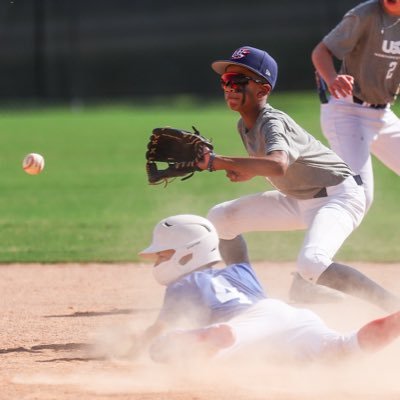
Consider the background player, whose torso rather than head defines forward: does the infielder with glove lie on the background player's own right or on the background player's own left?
on the background player's own right

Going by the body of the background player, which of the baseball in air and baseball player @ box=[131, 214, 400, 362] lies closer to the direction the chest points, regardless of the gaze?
the baseball player

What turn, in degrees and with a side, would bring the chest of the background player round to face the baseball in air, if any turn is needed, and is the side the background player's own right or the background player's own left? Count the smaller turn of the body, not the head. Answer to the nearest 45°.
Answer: approximately 90° to the background player's own right

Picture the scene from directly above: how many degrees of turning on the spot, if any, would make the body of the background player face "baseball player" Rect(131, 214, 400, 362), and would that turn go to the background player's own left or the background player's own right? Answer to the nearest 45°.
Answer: approximately 45° to the background player's own right

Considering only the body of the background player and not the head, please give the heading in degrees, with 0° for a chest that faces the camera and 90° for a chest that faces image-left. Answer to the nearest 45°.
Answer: approximately 315°

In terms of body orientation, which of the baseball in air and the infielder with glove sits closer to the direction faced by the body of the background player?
the infielder with glove
